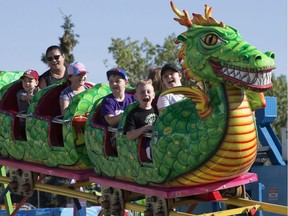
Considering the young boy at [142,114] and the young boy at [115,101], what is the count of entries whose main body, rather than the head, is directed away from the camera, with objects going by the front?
0

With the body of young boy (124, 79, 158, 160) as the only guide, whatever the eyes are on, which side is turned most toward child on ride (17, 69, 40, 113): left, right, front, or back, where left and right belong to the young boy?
back

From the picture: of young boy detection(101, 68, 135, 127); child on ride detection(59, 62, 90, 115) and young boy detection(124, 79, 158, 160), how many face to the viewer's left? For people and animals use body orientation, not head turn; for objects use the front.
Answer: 0

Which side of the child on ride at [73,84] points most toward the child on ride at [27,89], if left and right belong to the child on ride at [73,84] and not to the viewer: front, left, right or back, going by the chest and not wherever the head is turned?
back

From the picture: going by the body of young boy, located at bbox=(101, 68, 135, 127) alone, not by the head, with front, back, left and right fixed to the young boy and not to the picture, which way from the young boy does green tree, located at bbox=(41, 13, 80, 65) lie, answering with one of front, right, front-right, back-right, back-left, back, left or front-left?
back-left

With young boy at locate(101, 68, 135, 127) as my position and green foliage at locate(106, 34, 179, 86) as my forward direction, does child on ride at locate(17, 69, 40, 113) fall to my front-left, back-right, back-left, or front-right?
front-left

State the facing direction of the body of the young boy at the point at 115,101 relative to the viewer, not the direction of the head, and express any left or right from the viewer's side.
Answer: facing the viewer and to the right of the viewer

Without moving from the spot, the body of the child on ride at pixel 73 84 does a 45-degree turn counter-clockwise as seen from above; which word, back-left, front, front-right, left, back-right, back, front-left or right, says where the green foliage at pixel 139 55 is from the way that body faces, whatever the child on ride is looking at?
left

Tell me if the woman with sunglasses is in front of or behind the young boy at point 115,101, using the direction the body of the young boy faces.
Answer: behind

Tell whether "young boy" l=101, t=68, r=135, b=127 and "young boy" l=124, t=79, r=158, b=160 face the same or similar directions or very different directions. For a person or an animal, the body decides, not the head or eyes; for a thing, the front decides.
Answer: same or similar directions

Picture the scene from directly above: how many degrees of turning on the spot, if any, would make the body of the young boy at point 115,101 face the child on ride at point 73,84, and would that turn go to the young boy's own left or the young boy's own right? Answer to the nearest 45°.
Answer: approximately 180°

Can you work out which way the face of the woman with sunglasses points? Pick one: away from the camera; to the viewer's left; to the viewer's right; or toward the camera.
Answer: toward the camera

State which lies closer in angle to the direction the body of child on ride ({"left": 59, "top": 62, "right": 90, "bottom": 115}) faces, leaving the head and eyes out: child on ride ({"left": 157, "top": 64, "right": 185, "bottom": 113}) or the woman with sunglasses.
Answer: the child on ride

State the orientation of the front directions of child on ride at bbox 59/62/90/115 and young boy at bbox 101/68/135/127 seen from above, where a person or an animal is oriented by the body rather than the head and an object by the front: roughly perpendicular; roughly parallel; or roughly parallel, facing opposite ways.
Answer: roughly parallel

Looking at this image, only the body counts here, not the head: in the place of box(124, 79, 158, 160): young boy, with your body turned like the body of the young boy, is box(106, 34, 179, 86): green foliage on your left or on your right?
on your left

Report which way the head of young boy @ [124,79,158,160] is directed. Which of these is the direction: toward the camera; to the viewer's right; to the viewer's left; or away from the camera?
toward the camera
